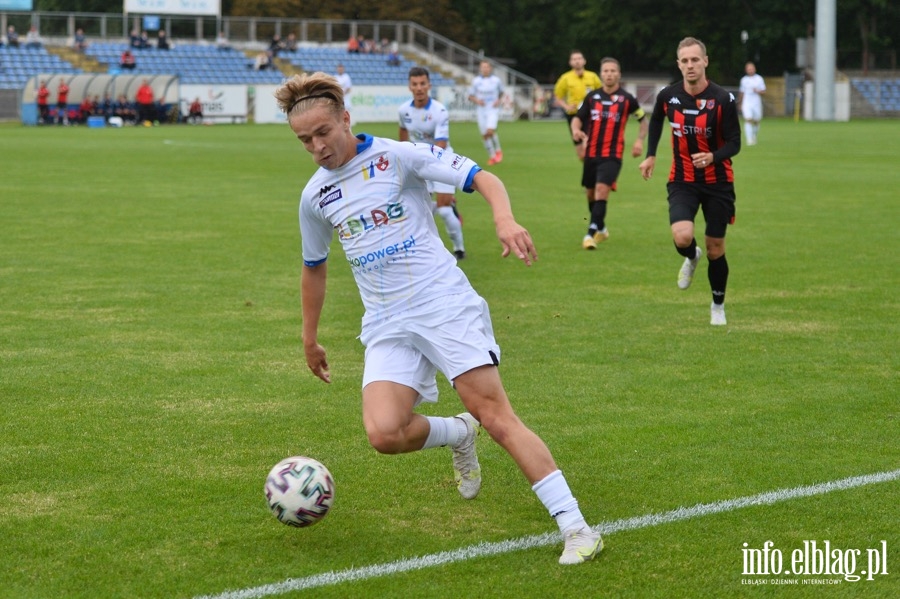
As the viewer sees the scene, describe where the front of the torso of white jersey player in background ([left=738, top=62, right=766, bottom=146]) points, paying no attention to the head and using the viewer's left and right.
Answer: facing the viewer

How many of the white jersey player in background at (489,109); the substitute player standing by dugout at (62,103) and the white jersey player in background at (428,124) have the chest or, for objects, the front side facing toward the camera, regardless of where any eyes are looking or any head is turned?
3

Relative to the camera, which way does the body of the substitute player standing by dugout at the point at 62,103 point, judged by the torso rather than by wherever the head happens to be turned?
toward the camera

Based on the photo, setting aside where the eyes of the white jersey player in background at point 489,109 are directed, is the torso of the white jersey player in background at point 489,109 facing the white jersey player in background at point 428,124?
yes

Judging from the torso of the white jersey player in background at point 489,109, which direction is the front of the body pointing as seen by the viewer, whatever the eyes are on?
toward the camera

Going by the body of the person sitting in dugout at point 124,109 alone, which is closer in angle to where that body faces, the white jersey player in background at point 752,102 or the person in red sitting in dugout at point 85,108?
the white jersey player in background

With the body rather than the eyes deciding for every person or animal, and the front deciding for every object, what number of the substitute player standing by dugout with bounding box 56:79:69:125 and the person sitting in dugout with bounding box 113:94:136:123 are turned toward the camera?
2

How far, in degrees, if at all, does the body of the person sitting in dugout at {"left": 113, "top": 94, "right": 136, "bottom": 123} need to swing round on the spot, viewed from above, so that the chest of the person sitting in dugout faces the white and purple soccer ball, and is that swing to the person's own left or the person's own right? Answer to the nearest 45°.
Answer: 0° — they already face it

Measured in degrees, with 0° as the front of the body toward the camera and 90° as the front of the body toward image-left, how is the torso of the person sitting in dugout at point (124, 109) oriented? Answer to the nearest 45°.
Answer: approximately 0°

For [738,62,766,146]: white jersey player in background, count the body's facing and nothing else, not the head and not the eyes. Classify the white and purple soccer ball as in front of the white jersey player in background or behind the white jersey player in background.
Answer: in front

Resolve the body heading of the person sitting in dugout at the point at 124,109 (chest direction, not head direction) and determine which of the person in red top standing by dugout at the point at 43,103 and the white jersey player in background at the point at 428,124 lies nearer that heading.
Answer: the white jersey player in background

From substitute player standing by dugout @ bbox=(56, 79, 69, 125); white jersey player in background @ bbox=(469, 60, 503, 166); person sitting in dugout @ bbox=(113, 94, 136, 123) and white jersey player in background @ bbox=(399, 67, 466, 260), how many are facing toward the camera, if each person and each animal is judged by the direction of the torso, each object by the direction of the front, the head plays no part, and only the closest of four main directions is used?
4

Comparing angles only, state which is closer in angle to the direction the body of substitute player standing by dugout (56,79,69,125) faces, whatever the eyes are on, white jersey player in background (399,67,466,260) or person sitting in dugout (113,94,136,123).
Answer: the white jersey player in background
